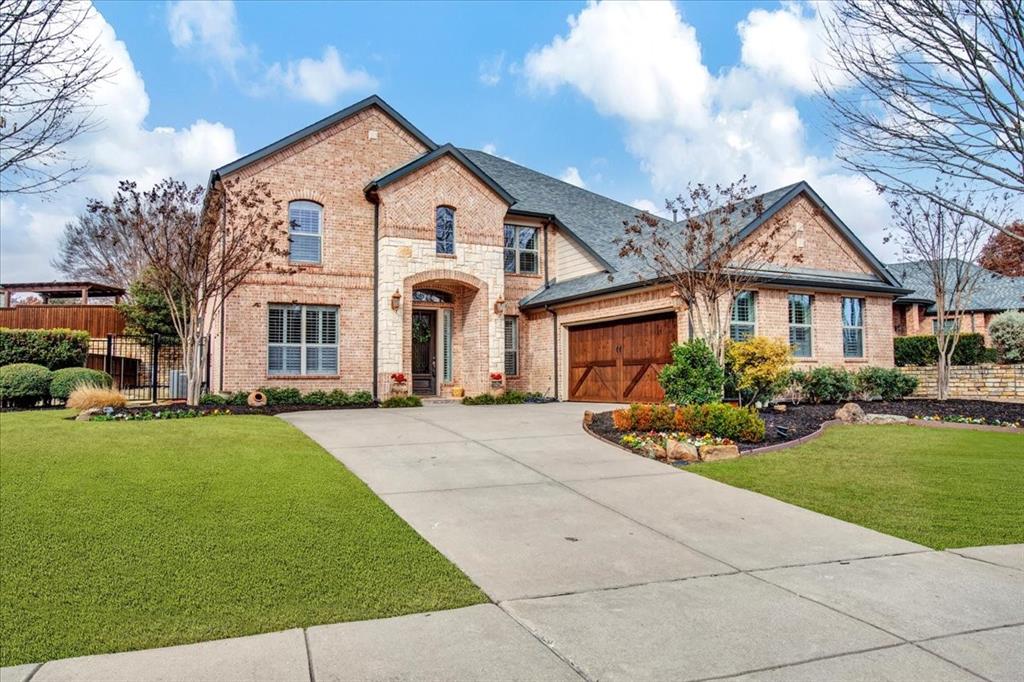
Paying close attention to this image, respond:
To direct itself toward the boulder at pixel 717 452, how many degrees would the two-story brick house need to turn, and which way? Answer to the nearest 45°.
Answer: approximately 45° to its left

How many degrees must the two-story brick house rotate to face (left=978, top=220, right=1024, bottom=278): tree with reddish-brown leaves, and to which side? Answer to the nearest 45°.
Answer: approximately 135° to its left

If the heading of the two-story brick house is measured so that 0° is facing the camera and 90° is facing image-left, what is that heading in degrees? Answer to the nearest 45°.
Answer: approximately 0°

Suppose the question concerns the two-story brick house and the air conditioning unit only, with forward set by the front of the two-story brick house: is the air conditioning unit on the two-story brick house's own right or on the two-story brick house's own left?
on the two-story brick house's own right

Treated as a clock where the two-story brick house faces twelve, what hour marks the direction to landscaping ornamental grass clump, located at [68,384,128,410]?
The landscaping ornamental grass clump is roughly at 2 o'clock from the two-story brick house.

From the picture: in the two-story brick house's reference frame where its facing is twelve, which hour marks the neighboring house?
The neighboring house is roughly at 8 o'clock from the two-story brick house.

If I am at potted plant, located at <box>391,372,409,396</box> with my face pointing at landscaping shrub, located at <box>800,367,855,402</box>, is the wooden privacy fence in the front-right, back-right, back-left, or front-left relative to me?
back-left

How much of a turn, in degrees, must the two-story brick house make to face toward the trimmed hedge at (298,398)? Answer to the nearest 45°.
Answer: approximately 45° to its right

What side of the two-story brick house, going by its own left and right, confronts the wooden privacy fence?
right

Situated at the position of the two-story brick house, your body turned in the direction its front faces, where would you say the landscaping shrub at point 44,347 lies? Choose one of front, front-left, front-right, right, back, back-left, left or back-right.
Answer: right

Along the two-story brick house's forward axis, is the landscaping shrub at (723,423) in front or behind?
in front

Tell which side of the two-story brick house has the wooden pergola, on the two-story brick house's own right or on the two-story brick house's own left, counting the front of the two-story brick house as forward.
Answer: on the two-story brick house's own right

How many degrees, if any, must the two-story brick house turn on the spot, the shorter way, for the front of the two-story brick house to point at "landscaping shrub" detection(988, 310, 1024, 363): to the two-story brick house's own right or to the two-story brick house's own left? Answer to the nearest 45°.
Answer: approximately 90° to the two-story brick house's own left
